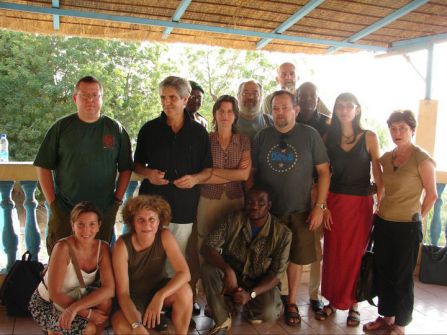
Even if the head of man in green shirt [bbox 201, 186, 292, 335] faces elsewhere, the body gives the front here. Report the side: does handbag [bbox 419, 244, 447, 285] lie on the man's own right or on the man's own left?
on the man's own left

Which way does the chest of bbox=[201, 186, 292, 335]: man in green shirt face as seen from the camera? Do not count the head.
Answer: toward the camera

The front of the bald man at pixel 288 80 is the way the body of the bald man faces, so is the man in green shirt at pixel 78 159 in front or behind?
in front

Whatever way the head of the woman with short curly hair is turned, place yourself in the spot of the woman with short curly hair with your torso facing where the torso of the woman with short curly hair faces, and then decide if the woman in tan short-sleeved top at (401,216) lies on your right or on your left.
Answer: on your left

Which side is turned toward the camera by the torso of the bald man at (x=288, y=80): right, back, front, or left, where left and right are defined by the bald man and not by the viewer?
front

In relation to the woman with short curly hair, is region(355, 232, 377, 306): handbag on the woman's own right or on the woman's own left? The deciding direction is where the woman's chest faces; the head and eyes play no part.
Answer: on the woman's own left

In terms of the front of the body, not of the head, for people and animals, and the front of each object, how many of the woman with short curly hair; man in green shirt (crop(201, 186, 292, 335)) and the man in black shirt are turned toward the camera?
3

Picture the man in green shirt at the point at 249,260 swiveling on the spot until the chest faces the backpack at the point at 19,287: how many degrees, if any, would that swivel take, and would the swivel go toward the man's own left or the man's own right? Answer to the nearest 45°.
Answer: approximately 90° to the man's own right

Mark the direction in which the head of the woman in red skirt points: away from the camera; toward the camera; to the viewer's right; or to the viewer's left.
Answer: toward the camera

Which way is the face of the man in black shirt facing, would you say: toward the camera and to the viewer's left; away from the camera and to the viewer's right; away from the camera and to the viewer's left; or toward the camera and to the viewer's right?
toward the camera and to the viewer's left

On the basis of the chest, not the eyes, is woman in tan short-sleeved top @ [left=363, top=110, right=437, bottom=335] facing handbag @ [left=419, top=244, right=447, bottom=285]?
no

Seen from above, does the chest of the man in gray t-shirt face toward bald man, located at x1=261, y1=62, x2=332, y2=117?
no

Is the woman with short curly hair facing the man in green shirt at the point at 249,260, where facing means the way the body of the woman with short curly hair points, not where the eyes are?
no

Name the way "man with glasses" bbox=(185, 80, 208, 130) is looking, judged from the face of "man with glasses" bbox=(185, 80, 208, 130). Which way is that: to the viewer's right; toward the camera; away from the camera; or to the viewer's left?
toward the camera

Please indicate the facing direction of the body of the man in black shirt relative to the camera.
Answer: toward the camera
